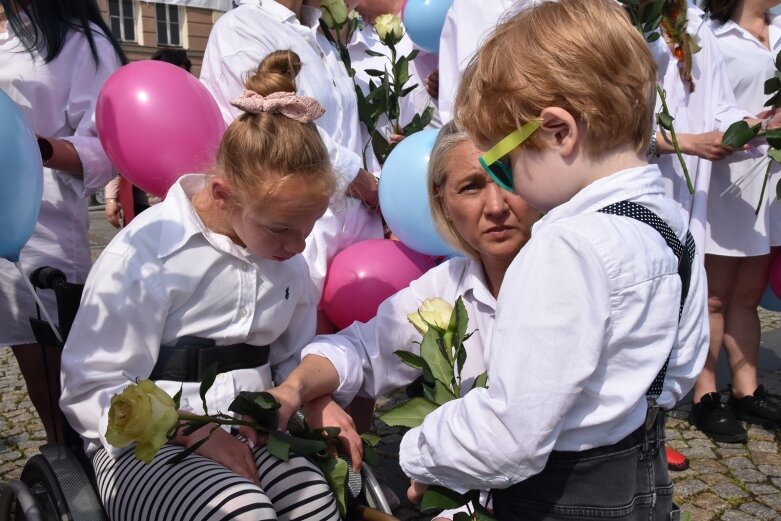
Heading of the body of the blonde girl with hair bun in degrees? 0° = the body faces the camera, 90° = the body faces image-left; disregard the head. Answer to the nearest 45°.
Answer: approximately 315°

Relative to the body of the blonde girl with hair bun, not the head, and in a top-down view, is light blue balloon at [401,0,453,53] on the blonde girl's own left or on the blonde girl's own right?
on the blonde girl's own left

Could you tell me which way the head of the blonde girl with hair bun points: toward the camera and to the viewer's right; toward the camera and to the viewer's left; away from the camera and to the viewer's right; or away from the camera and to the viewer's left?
toward the camera and to the viewer's right

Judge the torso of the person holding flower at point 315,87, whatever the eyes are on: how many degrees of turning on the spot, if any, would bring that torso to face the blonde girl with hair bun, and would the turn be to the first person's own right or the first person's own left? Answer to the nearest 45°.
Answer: approximately 45° to the first person's own right

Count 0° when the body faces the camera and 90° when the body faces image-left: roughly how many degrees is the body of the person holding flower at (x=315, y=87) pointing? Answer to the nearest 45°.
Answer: approximately 315°

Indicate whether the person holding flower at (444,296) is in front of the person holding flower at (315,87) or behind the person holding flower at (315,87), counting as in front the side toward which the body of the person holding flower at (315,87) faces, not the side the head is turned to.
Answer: in front

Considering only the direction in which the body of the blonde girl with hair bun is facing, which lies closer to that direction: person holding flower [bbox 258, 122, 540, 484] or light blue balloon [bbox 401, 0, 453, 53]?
the person holding flower

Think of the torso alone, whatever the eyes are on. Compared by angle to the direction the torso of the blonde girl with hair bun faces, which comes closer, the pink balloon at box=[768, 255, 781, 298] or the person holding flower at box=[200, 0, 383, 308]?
the pink balloon

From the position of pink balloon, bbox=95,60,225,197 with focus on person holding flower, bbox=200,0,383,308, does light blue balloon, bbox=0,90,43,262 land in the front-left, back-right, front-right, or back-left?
back-right

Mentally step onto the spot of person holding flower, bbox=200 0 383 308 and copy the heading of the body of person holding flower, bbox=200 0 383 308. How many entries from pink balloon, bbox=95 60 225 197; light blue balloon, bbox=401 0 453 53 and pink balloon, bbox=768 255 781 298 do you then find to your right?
1

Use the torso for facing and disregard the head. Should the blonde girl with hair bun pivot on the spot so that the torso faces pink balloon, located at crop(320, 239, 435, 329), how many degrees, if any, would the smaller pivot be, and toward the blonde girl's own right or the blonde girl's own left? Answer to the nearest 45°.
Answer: approximately 90° to the blonde girl's own left

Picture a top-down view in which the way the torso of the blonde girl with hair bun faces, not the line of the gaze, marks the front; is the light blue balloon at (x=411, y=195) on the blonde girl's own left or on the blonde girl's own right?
on the blonde girl's own left

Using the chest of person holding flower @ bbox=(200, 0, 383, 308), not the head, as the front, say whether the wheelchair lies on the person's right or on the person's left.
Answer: on the person's right
